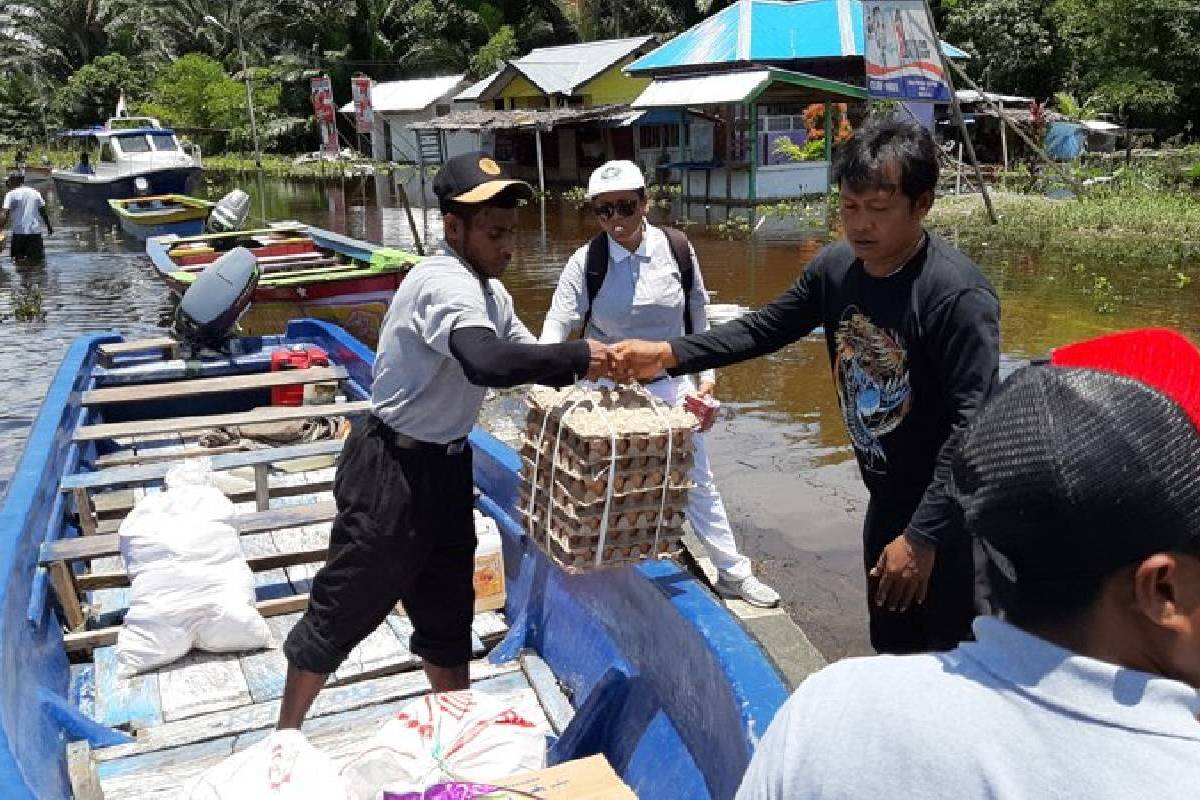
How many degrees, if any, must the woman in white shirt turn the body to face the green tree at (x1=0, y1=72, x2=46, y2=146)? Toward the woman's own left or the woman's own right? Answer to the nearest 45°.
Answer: approximately 135° to the woman's own right

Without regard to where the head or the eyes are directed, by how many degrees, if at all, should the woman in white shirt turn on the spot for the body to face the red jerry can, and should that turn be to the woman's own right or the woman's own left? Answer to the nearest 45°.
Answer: approximately 135° to the woman's own right

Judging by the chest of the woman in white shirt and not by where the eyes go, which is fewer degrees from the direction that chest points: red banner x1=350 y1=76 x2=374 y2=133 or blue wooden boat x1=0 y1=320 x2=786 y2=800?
the blue wooden boat

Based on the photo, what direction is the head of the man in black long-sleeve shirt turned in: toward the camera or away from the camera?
toward the camera

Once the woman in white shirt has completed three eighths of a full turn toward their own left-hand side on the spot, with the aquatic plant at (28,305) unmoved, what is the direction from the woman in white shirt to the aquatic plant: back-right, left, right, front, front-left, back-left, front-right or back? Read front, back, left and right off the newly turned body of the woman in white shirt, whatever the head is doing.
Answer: left

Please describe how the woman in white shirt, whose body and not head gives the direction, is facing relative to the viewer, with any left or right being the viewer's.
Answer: facing the viewer

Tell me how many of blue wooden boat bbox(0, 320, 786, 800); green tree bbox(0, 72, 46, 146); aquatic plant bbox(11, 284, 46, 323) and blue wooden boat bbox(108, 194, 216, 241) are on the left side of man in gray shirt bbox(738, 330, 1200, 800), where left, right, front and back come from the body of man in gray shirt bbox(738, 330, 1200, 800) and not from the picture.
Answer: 4

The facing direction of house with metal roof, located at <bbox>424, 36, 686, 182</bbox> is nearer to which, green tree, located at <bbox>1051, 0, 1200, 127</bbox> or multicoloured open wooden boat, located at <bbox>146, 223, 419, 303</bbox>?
the multicoloured open wooden boat

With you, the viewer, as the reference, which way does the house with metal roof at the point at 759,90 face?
facing the viewer and to the left of the viewer

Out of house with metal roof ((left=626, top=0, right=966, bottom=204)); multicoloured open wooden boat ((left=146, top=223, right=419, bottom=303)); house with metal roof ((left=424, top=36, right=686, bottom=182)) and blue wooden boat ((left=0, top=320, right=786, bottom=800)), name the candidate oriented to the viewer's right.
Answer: the multicoloured open wooden boat

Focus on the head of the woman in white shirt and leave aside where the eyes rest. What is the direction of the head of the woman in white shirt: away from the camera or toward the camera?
toward the camera

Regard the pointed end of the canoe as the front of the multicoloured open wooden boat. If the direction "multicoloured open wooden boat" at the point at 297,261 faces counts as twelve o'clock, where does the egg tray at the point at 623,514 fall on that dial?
The egg tray is roughly at 3 o'clock from the multicoloured open wooden boat.

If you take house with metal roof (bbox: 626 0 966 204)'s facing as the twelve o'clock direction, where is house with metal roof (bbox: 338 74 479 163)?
house with metal roof (bbox: 338 74 479 163) is roughly at 3 o'clock from house with metal roof (bbox: 626 0 966 204).

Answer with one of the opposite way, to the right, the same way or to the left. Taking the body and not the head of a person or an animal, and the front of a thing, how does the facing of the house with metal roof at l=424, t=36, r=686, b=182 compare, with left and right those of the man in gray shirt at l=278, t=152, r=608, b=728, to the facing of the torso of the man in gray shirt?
to the right

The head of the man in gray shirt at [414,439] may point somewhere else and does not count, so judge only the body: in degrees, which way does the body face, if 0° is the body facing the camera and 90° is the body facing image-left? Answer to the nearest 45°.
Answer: approximately 315°

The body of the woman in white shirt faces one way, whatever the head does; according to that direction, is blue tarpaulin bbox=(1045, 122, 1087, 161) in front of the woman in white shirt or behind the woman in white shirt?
behind
